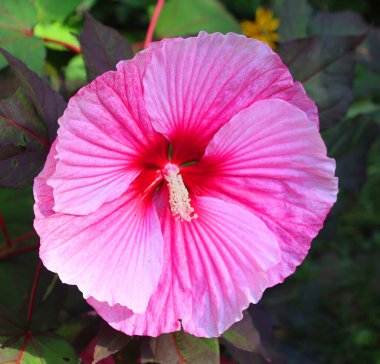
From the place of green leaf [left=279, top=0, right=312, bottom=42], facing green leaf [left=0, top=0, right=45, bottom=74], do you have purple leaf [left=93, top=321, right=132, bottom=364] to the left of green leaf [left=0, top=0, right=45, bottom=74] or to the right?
left

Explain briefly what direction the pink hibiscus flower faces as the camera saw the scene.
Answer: facing the viewer

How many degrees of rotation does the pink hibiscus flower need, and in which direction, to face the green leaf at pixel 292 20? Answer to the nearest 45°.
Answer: approximately 180°

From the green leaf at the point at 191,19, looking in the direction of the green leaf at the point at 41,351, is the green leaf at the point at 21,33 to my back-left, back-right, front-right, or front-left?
front-right

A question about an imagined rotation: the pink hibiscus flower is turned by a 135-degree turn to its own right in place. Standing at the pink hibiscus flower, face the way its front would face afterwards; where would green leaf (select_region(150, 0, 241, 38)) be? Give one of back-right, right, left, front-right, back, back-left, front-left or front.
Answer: front-right

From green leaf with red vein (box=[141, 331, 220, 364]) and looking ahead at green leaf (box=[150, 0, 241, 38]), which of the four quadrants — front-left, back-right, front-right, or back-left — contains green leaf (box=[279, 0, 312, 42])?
front-right

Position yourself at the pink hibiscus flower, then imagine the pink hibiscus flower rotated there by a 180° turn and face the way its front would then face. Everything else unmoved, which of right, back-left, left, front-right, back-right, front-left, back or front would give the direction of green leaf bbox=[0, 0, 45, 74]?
front-left
